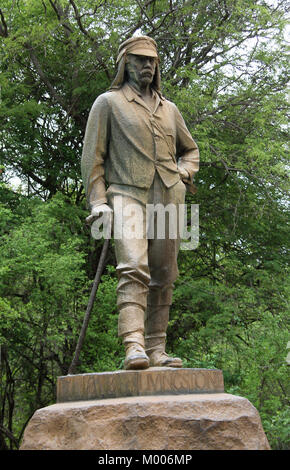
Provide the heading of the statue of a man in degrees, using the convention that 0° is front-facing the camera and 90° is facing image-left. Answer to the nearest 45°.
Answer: approximately 315°
